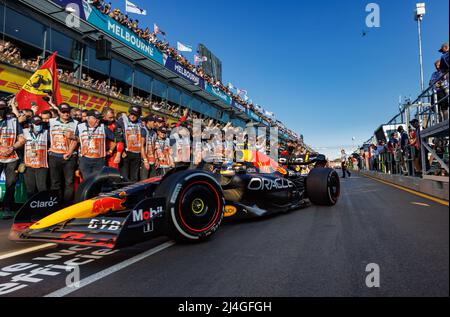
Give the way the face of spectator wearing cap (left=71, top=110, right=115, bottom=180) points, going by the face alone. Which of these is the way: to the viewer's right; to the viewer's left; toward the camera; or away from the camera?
toward the camera

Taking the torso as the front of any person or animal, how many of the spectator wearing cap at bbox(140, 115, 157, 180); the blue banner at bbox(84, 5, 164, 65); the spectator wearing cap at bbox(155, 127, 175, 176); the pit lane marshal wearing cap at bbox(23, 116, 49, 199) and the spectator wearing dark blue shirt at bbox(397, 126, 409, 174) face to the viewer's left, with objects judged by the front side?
1

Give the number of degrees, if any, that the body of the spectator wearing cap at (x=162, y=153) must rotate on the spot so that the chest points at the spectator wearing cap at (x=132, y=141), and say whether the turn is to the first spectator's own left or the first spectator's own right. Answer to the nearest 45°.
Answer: approximately 90° to the first spectator's own right

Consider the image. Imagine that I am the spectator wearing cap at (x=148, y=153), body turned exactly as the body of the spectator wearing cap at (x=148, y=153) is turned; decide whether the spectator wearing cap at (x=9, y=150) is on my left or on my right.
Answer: on my right

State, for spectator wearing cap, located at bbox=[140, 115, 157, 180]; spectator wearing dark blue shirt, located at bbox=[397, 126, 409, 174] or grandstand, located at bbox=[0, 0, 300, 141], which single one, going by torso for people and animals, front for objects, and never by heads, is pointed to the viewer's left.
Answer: spectator wearing dark blue shirt, located at bbox=[397, 126, 409, 174]

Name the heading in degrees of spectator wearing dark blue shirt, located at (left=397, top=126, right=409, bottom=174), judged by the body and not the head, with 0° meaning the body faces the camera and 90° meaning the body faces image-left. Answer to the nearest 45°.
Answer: approximately 90°

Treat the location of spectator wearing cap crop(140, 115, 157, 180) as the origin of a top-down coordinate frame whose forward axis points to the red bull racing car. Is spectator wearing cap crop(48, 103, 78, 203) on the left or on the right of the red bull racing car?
right

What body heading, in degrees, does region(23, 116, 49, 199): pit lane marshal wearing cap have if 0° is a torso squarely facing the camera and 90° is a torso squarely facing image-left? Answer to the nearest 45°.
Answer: approximately 0°

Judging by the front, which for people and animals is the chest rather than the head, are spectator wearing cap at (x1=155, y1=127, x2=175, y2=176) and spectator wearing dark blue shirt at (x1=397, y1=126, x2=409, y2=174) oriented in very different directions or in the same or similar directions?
very different directions

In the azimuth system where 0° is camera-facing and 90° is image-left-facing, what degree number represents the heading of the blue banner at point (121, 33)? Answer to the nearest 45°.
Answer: approximately 315°

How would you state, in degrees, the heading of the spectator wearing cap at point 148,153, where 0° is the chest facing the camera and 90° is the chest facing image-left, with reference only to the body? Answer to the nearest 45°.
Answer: approximately 315°

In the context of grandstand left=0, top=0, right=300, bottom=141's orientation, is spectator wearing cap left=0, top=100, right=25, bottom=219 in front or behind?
in front

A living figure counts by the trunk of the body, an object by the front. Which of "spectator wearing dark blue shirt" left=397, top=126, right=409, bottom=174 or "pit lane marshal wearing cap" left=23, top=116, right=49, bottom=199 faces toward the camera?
"pit lane marshal wearing cap" left=23, top=116, right=49, bottom=199
